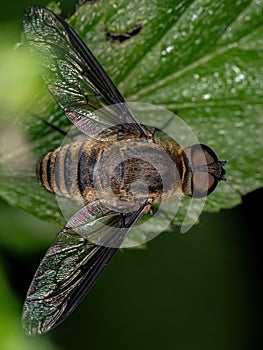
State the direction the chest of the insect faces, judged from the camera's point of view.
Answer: to the viewer's right
